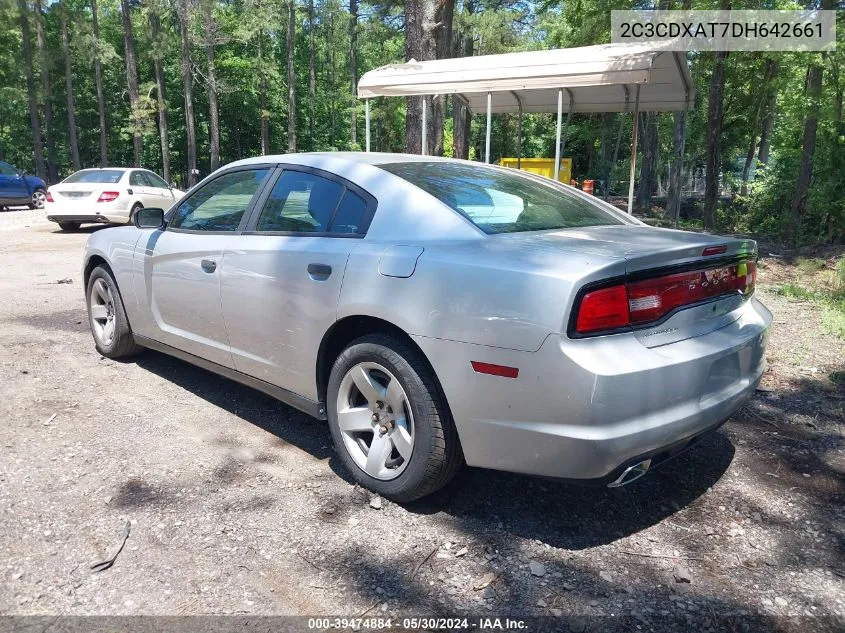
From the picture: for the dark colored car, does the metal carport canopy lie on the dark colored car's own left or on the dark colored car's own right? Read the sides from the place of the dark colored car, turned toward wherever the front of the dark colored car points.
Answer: on the dark colored car's own right

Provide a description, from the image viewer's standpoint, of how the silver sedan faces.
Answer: facing away from the viewer and to the left of the viewer

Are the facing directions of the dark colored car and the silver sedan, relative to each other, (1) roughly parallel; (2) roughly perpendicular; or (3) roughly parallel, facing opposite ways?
roughly perpendicular

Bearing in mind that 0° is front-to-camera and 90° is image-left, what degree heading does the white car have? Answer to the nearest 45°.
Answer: approximately 225°

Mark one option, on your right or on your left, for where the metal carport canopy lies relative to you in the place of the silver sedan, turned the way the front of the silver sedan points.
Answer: on your right
